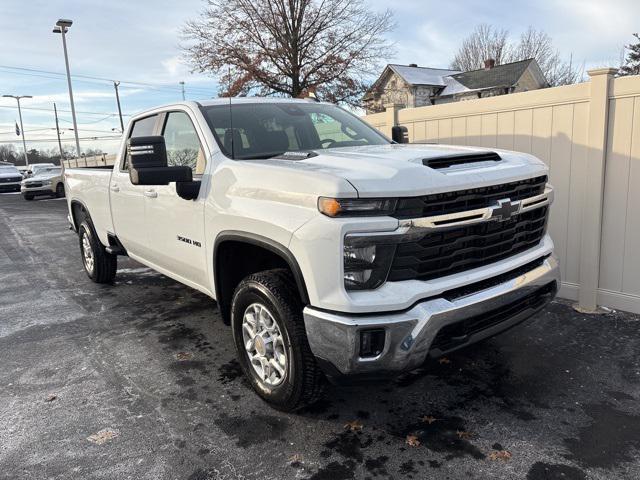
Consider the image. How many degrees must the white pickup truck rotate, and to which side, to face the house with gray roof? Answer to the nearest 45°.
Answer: approximately 135° to its left

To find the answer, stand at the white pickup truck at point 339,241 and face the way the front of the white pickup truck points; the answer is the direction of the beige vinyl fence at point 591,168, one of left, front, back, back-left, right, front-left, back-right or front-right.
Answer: left

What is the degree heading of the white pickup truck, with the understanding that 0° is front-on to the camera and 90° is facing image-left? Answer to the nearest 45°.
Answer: approximately 315°
